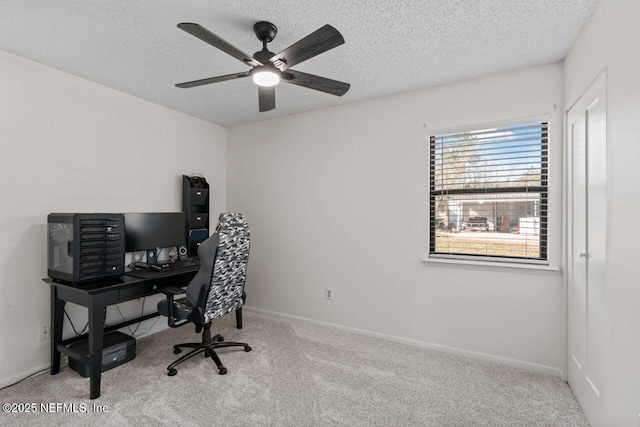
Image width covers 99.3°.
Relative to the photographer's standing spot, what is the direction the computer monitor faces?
facing the viewer and to the right of the viewer

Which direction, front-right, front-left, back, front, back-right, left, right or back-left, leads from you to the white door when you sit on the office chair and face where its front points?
back

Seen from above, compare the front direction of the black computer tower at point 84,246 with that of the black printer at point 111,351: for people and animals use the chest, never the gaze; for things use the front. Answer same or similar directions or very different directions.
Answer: same or similar directions

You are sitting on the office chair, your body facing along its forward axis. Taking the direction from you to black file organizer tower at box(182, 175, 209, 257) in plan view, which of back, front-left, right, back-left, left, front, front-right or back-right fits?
front-right

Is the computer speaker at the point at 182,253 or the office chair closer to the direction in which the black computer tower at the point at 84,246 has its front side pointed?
the office chair

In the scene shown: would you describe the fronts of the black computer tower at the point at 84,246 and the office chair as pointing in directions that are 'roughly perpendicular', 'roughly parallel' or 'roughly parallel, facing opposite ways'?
roughly parallel, facing opposite ways

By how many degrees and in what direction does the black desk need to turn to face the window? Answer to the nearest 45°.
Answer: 0° — it already faces it

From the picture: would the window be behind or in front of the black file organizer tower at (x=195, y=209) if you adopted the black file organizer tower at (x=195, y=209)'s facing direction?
in front

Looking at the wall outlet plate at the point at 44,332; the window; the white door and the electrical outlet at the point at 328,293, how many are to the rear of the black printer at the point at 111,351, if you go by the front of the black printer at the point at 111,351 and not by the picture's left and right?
1

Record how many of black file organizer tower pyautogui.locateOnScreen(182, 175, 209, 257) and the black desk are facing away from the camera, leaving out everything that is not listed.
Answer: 0

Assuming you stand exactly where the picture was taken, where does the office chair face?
facing away from the viewer and to the left of the viewer

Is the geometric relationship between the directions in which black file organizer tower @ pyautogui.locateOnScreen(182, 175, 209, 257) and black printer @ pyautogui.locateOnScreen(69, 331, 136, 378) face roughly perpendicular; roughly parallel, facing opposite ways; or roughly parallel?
roughly parallel
